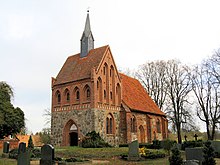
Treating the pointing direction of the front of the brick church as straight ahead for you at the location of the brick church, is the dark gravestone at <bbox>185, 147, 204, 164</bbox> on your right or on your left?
on your left

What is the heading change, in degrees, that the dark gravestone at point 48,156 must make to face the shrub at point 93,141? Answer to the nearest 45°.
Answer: approximately 180°

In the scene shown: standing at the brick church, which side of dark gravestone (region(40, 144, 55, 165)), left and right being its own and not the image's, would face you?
back

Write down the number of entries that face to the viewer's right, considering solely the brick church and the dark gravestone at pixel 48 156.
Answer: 0

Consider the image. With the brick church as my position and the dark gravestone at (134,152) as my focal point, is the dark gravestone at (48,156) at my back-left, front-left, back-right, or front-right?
front-right

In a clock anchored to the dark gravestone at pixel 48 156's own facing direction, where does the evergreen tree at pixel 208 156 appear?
The evergreen tree is roughly at 9 o'clock from the dark gravestone.

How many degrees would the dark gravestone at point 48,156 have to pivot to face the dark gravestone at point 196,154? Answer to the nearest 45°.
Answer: approximately 90° to its left

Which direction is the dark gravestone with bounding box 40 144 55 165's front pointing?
toward the camera

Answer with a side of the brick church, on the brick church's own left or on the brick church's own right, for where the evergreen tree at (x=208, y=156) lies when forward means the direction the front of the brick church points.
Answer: on the brick church's own left
